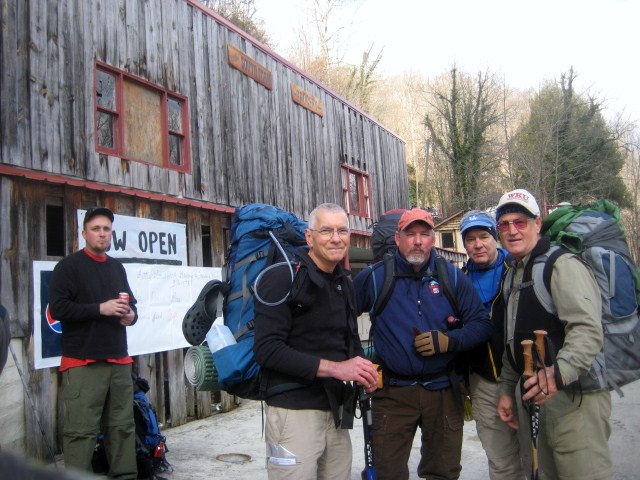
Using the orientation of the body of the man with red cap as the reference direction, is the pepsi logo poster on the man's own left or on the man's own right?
on the man's own right

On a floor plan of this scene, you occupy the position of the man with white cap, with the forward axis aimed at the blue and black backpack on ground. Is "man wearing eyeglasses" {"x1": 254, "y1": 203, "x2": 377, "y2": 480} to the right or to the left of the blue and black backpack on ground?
left

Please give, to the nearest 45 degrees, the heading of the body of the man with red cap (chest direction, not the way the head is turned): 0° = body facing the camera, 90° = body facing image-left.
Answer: approximately 0°

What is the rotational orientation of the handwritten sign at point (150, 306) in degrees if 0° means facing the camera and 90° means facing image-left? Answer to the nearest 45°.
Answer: approximately 315°

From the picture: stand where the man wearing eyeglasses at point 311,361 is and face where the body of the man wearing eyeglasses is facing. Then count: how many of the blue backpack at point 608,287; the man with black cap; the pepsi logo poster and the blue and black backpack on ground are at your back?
3

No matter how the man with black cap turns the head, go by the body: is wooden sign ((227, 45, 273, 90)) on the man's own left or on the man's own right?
on the man's own left
